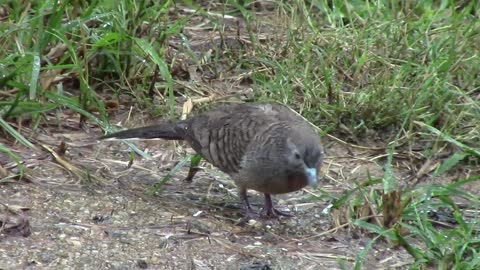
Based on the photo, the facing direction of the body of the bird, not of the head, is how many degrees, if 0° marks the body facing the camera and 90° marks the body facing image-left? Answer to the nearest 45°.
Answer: approximately 315°
